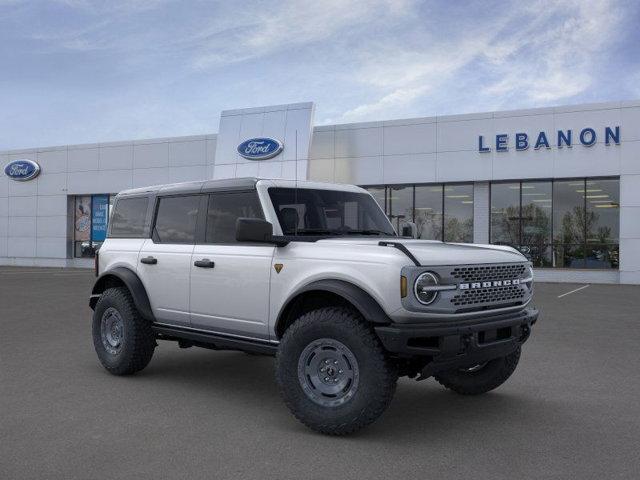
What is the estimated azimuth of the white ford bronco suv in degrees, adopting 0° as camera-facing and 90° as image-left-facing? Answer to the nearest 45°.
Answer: approximately 315°

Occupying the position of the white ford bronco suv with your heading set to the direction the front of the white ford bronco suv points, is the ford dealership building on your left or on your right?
on your left
